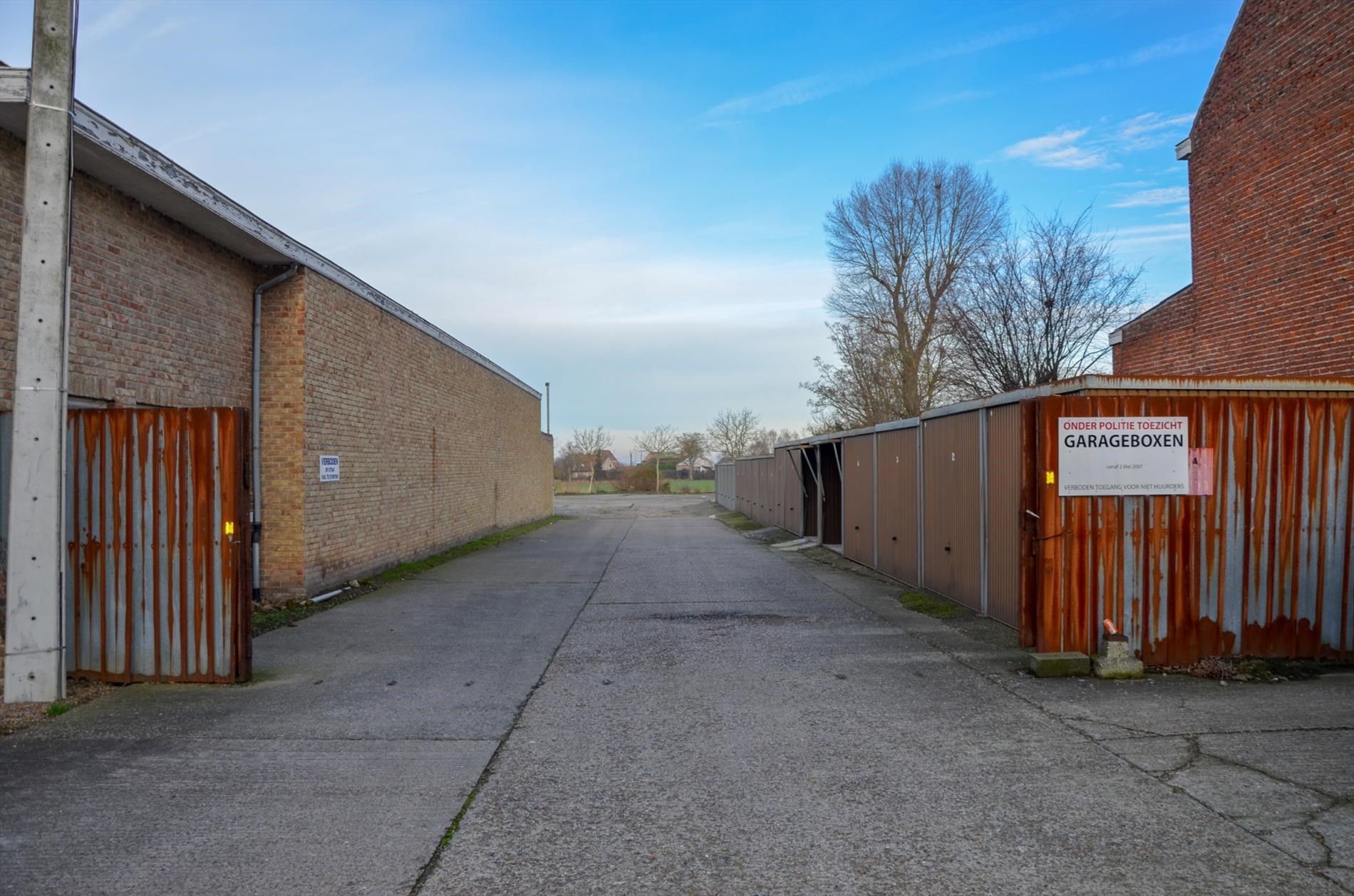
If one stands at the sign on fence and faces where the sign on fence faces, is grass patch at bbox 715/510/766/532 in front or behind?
behind

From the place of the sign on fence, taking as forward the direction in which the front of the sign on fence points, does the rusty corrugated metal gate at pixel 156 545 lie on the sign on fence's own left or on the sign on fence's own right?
on the sign on fence's own right

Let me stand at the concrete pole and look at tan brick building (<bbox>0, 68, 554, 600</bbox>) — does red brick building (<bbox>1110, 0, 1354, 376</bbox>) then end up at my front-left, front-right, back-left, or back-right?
front-right

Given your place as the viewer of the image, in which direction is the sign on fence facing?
facing the viewer

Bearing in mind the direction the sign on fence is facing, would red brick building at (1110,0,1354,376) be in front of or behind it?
behind

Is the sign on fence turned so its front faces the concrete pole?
no

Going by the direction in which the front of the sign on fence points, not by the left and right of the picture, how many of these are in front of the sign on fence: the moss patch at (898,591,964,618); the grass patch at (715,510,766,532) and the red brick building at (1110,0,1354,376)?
0
